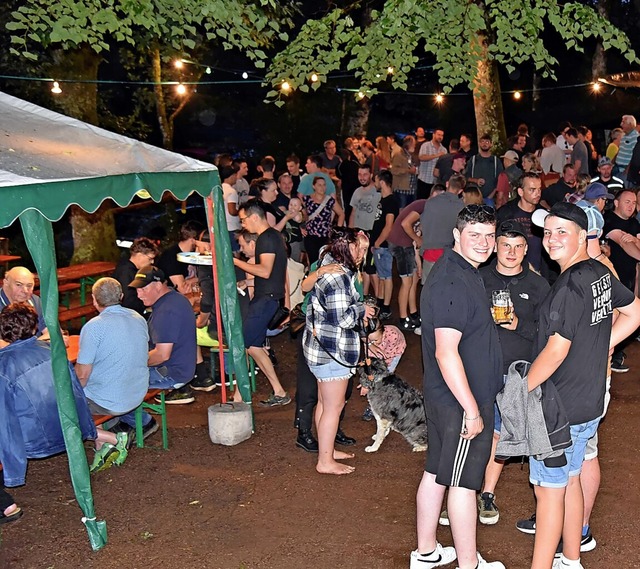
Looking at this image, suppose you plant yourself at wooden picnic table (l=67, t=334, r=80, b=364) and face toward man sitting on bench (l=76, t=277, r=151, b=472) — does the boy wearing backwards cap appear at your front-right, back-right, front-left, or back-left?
front-left

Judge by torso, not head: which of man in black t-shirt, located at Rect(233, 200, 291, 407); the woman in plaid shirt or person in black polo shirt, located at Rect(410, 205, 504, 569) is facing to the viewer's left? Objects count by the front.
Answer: man in black t-shirt, located at Rect(233, 200, 291, 407)

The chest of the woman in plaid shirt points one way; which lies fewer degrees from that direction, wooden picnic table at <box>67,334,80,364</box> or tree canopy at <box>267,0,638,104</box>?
the tree canopy

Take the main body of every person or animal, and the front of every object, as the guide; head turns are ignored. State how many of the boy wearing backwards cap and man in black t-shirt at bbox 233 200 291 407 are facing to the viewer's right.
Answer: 0

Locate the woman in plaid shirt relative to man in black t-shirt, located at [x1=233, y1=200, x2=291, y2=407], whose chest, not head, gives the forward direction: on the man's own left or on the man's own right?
on the man's own left

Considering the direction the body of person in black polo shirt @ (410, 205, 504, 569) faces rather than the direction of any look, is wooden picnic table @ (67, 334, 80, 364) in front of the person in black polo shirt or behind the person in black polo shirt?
behind

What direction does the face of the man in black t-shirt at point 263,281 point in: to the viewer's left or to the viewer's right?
to the viewer's left
